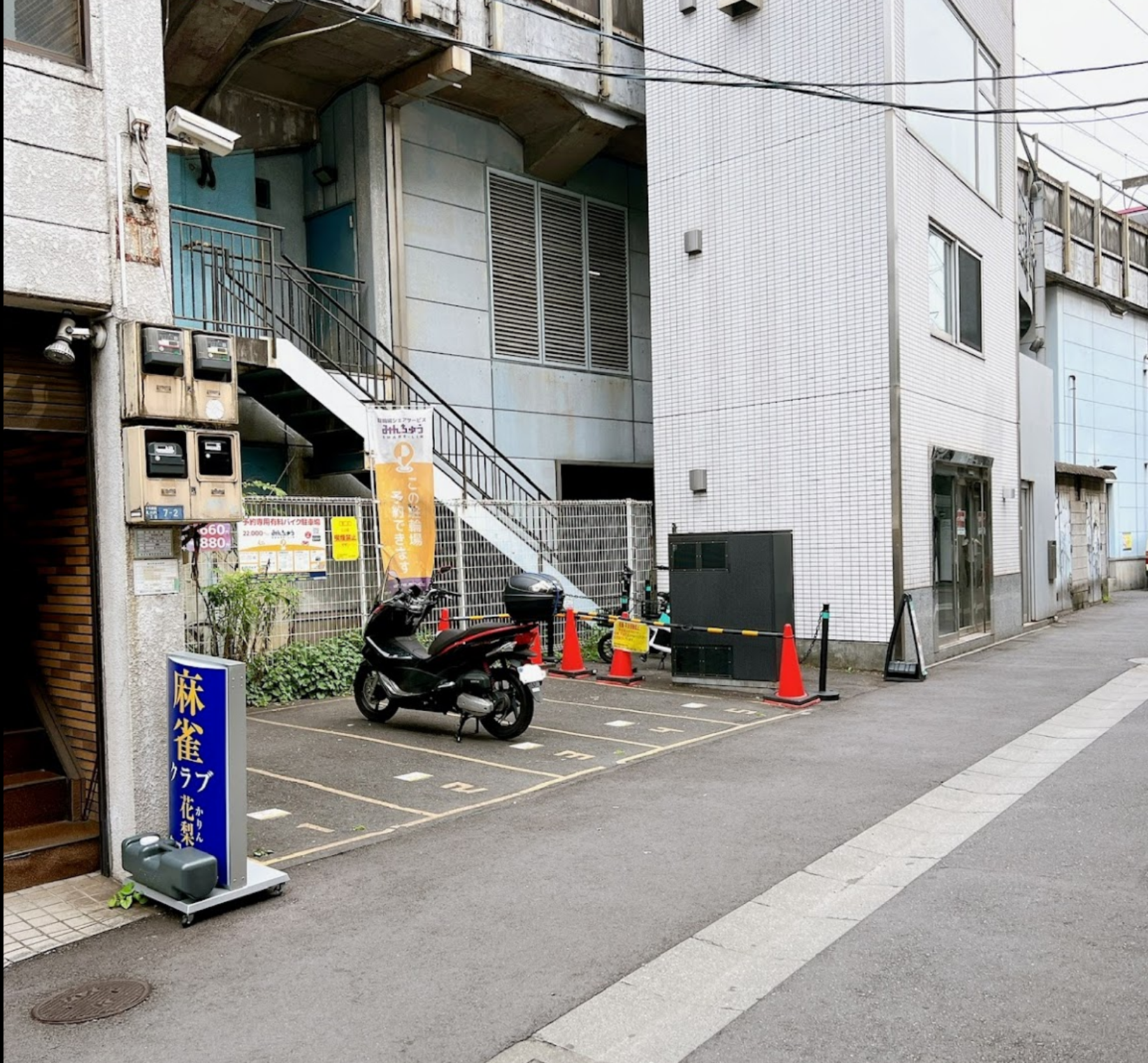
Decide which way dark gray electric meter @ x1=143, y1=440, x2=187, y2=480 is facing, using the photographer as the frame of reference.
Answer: facing the viewer

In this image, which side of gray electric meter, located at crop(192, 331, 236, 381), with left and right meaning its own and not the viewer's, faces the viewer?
front

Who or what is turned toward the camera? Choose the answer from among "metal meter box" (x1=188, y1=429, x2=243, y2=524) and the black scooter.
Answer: the metal meter box

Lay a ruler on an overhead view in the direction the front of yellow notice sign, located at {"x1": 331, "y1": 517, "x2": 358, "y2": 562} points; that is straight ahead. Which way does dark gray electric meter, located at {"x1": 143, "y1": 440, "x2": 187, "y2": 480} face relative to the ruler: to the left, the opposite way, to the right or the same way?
the same way

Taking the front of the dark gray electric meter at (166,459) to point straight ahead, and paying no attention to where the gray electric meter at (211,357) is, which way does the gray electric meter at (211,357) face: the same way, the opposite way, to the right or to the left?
the same way

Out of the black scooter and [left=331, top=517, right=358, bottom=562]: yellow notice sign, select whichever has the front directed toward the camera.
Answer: the yellow notice sign

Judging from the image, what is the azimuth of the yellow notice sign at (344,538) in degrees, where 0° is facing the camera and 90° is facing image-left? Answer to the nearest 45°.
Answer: approximately 0°

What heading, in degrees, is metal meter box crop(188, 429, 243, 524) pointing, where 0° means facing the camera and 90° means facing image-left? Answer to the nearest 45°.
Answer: approximately 0°

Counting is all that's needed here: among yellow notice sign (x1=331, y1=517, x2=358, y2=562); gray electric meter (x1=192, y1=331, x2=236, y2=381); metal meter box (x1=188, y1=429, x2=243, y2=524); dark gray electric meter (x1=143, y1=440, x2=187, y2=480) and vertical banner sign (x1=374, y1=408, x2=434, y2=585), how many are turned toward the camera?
5

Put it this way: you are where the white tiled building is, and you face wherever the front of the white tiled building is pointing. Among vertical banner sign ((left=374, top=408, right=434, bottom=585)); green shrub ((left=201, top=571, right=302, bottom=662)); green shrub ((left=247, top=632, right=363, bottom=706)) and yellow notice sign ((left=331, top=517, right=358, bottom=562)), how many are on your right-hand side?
4

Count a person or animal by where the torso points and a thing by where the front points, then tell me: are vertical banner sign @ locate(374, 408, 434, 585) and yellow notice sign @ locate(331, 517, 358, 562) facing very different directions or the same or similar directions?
same or similar directions

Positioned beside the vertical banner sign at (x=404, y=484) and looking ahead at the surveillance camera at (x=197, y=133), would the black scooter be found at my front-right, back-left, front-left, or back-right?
front-left

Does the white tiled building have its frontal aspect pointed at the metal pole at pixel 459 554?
no

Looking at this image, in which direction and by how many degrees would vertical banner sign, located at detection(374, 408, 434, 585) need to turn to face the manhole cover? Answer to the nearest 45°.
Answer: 0° — it already faces it

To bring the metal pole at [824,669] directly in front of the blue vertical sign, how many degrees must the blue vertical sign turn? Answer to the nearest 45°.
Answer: approximately 180°
